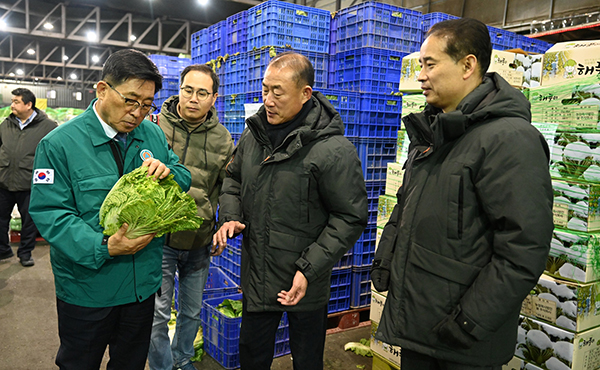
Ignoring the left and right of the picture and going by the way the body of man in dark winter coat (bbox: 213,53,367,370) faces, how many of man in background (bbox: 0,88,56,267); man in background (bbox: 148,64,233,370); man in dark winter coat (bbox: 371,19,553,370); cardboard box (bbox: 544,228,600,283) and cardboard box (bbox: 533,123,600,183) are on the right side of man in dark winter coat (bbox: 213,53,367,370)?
2

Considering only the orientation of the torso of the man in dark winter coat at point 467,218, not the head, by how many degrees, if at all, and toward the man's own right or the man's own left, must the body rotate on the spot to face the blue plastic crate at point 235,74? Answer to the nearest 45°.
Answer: approximately 90° to the man's own right

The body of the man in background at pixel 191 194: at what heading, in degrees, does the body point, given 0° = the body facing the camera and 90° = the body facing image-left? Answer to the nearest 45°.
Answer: approximately 0°

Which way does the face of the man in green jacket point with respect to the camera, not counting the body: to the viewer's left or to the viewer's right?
to the viewer's right

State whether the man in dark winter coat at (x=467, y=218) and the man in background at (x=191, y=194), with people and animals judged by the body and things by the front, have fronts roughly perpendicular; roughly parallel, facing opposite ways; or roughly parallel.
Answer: roughly perpendicular

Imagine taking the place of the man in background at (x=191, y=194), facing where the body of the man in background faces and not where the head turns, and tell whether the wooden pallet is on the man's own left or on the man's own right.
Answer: on the man's own left

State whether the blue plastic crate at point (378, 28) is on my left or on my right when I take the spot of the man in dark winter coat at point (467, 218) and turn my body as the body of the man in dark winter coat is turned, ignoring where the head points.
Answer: on my right

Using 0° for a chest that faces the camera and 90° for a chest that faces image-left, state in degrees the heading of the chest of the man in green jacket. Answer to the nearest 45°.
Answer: approximately 315°

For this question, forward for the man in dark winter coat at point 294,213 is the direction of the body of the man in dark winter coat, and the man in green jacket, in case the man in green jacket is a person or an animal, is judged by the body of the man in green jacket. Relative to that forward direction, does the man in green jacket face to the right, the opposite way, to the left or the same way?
to the left
